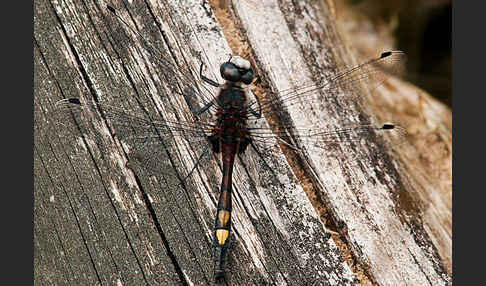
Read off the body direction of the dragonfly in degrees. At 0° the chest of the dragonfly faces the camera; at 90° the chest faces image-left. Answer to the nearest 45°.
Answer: approximately 180°
